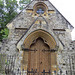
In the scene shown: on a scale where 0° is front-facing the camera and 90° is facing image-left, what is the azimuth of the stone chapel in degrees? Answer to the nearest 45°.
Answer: approximately 0°
